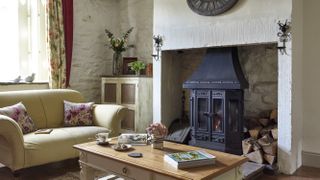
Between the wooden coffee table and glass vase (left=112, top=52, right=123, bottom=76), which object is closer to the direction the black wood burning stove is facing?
the wooden coffee table

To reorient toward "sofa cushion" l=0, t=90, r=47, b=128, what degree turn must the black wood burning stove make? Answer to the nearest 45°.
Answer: approximately 45° to its right

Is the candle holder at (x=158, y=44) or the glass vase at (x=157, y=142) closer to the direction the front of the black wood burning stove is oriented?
the glass vase

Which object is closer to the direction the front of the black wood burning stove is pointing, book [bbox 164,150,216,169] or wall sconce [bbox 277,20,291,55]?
the book

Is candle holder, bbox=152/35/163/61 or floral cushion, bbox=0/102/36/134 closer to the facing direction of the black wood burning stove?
the floral cushion

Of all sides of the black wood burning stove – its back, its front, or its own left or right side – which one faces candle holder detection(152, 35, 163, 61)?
right

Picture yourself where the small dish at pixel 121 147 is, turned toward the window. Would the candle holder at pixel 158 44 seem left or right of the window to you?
right

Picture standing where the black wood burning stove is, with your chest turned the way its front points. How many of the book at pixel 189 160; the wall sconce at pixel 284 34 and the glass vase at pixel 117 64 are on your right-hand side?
1

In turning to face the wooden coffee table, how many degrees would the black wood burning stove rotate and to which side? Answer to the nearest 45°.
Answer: approximately 45° to its left

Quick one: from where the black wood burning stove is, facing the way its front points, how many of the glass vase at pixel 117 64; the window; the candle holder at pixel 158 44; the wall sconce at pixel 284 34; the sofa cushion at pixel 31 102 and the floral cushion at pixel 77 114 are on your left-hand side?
1

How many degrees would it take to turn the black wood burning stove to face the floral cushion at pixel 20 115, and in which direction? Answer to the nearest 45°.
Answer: approximately 45° to its right

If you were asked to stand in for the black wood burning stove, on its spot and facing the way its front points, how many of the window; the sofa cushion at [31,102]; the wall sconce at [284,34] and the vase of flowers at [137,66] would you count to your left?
1

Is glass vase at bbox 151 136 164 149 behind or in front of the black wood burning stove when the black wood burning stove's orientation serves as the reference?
in front

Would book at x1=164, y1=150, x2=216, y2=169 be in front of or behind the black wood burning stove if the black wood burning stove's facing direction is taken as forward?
in front

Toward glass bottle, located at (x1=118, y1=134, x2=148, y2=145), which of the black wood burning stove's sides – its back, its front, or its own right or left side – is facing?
front
